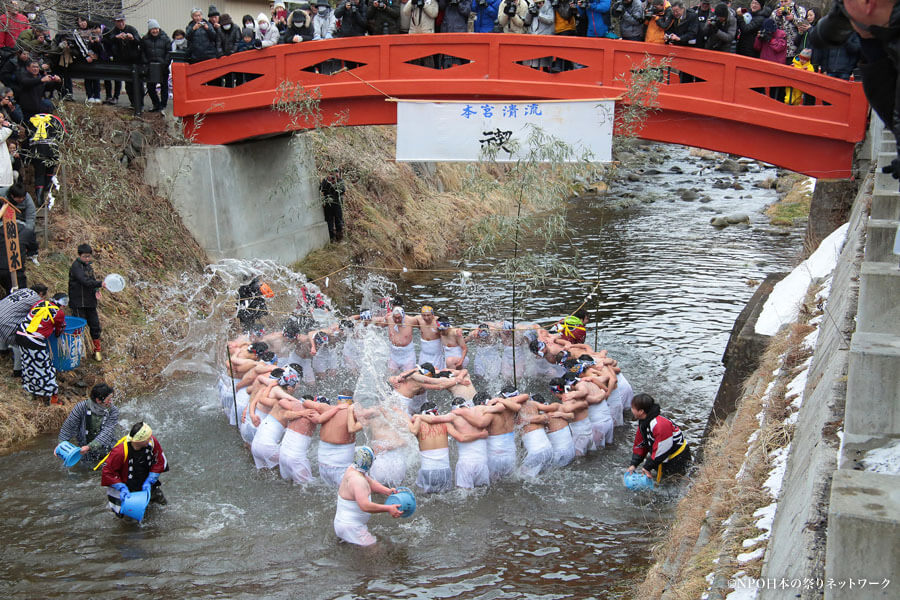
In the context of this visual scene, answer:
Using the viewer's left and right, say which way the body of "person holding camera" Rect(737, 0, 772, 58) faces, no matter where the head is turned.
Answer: facing the viewer and to the left of the viewer

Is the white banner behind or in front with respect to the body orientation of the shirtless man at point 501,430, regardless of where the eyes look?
in front

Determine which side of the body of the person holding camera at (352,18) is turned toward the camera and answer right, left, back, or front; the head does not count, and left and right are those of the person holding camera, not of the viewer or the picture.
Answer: front

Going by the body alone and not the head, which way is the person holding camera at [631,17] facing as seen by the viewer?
toward the camera

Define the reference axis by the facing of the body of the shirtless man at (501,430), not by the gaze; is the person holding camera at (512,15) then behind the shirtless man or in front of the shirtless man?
in front

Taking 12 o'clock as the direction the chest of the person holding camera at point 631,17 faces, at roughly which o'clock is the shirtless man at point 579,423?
The shirtless man is roughly at 12 o'clock from the person holding camera.

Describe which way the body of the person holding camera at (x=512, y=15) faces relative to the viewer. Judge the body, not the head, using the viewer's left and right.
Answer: facing the viewer

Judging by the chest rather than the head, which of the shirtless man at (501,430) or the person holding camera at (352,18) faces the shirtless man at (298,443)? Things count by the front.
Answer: the person holding camera

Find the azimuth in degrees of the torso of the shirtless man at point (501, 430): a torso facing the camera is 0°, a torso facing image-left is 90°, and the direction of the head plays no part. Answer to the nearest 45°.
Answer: approximately 180°

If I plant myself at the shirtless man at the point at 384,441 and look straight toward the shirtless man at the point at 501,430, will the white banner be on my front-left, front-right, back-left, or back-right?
front-left

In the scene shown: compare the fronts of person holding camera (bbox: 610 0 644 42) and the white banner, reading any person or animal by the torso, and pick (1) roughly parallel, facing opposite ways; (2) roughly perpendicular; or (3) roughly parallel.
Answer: roughly parallel

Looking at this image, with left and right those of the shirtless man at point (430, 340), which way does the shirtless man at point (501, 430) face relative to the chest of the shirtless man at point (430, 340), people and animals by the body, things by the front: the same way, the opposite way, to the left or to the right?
the opposite way

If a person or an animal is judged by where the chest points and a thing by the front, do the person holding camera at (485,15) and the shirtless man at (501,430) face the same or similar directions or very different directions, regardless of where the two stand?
very different directions

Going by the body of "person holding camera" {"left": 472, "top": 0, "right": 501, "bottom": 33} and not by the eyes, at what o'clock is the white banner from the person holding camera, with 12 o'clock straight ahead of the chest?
The white banner is roughly at 12 o'clock from the person holding camera.

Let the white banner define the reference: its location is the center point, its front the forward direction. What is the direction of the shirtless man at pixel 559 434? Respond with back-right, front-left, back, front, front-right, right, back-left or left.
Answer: front

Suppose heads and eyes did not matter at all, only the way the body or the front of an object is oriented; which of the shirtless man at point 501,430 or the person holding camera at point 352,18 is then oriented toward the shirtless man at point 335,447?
the person holding camera
